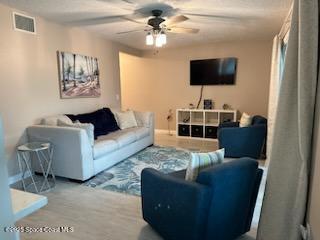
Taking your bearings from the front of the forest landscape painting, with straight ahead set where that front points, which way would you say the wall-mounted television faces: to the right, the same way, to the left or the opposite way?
to the right

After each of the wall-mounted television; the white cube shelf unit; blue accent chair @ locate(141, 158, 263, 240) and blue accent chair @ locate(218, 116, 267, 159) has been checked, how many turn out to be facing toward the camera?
2

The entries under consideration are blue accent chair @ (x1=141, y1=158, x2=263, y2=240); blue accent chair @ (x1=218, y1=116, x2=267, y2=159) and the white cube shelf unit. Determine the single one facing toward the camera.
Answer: the white cube shelf unit

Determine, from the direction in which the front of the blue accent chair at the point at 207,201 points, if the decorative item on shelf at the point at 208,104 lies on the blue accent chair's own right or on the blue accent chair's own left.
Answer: on the blue accent chair's own right

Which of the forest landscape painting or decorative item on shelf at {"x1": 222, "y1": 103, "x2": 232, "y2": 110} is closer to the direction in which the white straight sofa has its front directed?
the decorative item on shelf

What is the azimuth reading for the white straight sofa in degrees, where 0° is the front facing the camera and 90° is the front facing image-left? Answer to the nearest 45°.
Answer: approximately 315°

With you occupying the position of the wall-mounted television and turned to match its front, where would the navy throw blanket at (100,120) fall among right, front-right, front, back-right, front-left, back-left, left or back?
front-right

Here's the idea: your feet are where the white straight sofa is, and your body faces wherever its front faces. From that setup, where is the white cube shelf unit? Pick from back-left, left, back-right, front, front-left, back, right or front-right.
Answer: left

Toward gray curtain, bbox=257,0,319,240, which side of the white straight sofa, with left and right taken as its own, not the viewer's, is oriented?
front

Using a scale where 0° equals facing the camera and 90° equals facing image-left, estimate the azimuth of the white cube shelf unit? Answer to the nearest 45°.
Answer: approximately 0°
